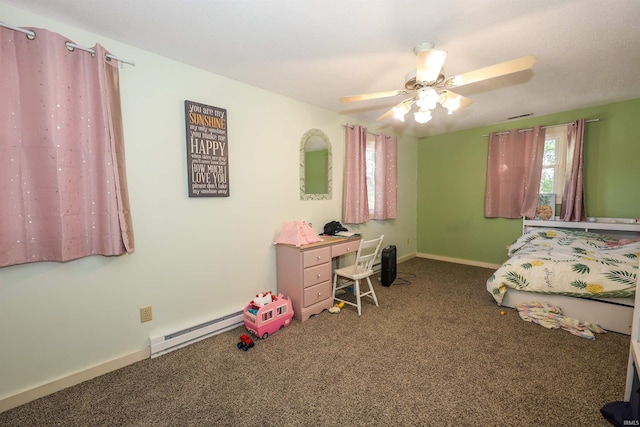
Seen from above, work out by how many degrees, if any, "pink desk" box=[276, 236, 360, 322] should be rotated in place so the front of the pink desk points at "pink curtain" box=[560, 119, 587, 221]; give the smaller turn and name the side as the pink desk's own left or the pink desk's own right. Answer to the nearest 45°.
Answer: approximately 45° to the pink desk's own left

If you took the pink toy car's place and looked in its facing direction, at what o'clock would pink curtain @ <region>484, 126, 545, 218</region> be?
The pink curtain is roughly at 7 o'clock from the pink toy car.

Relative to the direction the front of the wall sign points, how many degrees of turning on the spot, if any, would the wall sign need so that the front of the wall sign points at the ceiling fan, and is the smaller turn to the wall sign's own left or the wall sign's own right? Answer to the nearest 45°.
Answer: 0° — it already faces it

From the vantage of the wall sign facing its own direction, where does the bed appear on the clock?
The bed is roughly at 11 o'clock from the wall sign.

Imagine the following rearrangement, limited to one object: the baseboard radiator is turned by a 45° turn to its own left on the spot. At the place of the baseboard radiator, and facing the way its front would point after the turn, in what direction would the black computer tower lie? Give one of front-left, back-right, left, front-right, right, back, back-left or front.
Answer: front
